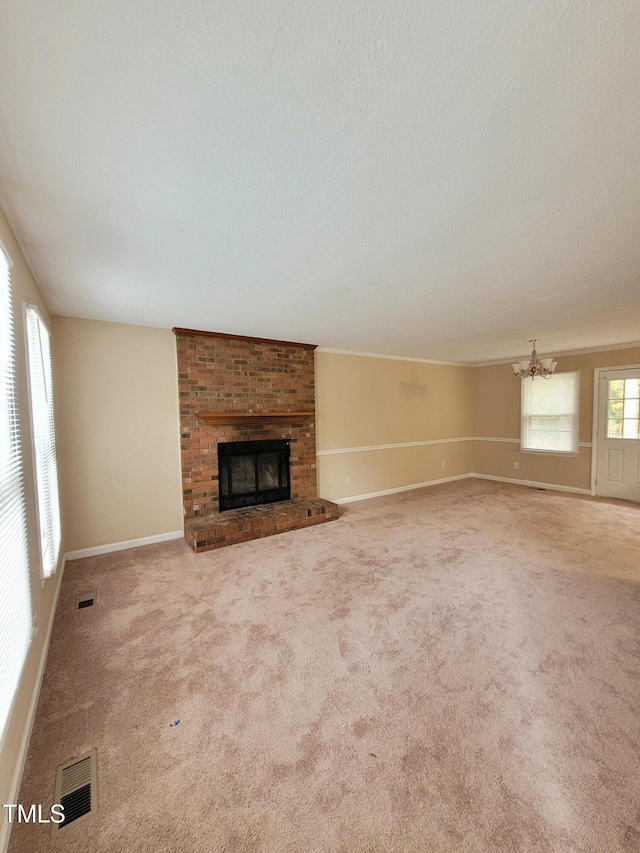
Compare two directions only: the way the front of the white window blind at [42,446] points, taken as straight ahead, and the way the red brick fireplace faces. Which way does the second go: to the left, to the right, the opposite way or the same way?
to the right

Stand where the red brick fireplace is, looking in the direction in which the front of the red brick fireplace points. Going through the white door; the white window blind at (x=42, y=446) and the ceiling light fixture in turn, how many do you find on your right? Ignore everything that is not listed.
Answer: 1

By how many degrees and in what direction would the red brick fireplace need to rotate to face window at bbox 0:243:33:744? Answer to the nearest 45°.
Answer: approximately 45° to its right

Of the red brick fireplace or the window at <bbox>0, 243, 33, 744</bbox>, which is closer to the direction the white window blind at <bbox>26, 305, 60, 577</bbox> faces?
the red brick fireplace

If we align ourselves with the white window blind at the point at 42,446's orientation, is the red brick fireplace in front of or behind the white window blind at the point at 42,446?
in front

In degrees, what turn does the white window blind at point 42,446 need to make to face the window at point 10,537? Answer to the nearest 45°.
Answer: approximately 90° to its right

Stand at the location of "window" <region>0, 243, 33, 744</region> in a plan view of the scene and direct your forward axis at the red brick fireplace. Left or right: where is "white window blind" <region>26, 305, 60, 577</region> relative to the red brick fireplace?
left

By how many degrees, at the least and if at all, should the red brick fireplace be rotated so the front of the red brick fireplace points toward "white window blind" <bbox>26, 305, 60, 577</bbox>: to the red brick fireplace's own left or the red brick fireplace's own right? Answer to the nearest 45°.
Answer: approximately 90° to the red brick fireplace's own right

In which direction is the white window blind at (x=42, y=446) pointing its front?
to the viewer's right

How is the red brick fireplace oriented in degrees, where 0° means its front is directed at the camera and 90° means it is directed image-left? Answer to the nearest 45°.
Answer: approximately 315°

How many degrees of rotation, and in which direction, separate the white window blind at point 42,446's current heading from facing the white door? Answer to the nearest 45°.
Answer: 0° — it already faces it

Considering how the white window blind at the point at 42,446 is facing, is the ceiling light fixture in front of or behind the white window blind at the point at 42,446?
in front
